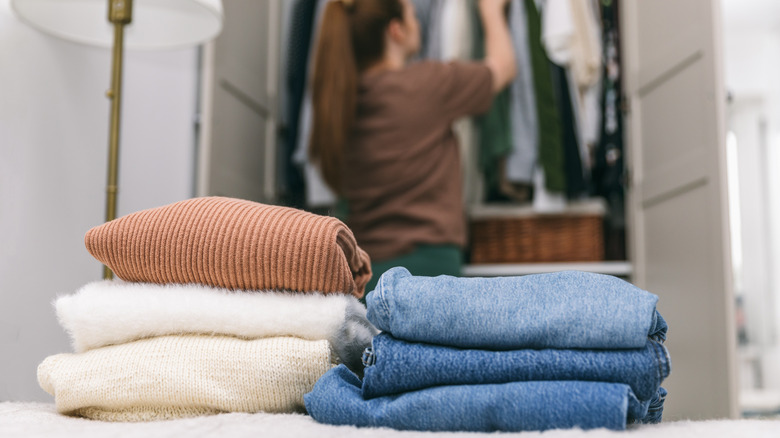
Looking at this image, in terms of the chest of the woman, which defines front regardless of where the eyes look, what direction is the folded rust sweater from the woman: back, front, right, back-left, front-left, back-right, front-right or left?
back-right

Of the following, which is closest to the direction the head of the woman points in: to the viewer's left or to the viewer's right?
to the viewer's right

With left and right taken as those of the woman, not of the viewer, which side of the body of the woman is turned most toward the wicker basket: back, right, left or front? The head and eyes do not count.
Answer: front

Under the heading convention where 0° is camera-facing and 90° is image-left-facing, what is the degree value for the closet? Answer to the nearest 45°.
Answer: approximately 0°

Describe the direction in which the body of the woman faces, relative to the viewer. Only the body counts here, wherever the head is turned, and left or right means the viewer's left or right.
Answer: facing away from the viewer and to the right of the viewer

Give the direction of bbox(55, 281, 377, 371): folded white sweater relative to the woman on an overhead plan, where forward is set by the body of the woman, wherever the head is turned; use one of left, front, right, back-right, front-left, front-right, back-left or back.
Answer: back-right

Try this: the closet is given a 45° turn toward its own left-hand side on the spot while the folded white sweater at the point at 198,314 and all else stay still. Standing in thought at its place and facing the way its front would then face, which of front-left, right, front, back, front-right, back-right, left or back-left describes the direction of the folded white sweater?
right

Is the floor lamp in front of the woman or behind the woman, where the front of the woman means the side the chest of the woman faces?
behind

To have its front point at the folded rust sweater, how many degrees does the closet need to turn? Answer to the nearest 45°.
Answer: approximately 45° to its right
